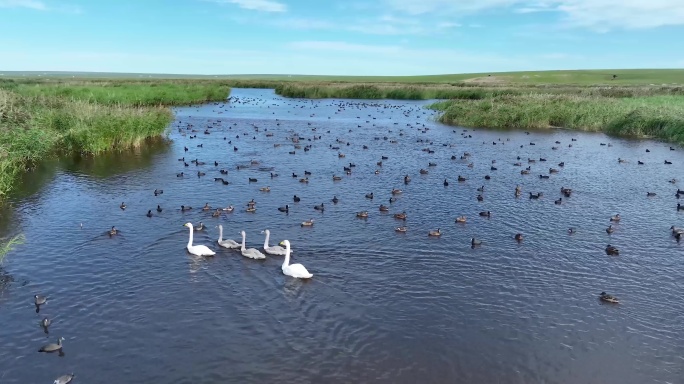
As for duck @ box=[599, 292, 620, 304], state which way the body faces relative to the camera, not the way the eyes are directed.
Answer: to the viewer's left

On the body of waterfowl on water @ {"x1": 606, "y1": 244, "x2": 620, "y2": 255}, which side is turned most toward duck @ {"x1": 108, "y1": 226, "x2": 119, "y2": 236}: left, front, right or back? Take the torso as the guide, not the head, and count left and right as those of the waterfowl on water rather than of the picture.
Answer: front

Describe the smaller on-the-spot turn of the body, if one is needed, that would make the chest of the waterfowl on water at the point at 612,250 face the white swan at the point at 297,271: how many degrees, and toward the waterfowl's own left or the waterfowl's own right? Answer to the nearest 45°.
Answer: approximately 45° to the waterfowl's own left

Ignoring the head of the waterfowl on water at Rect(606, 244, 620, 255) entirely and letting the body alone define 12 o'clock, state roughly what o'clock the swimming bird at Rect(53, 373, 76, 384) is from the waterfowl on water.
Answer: The swimming bird is roughly at 10 o'clock from the waterfowl on water.

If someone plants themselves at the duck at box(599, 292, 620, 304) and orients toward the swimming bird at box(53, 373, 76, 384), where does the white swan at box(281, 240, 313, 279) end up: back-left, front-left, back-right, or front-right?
front-right

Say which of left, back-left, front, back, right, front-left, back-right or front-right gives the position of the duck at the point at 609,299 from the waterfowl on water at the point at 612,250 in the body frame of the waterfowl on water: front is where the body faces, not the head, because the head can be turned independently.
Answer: left

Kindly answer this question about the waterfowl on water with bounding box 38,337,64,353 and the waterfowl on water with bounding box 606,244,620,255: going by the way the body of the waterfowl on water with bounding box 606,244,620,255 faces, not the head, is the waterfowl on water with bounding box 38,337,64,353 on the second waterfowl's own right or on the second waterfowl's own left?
on the second waterfowl's own left

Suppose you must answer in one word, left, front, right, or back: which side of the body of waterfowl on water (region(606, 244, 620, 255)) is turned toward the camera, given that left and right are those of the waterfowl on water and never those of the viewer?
left
